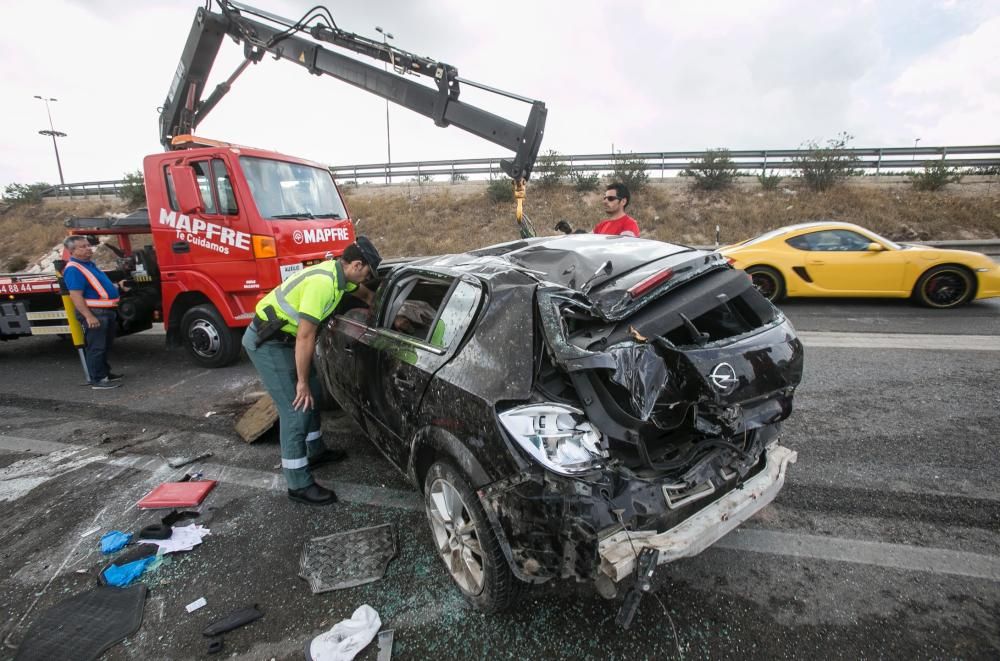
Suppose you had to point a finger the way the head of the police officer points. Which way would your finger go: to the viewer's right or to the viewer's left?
to the viewer's right

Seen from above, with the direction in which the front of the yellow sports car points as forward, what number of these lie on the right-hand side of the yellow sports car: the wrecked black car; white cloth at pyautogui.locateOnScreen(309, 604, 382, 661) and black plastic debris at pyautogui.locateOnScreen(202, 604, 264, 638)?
3

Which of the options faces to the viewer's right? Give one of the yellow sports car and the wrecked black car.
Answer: the yellow sports car

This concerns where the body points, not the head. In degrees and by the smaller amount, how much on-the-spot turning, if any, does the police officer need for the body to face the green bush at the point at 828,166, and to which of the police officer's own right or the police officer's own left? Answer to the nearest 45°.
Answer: approximately 45° to the police officer's own left

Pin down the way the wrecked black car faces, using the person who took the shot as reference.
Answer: facing away from the viewer and to the left of the viewer

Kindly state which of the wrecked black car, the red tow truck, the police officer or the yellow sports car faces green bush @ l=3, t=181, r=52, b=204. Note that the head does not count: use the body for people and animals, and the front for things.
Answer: the wrecked black car

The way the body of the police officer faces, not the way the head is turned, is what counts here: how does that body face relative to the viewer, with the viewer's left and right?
facing to the right of the viewer

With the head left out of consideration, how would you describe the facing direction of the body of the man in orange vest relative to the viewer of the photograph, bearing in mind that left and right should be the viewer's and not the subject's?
facing to the right of the viewer

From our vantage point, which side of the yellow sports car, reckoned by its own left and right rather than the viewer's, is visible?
right

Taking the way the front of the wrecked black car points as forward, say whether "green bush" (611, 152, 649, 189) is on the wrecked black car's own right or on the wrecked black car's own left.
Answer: on the wrecked black car's own right

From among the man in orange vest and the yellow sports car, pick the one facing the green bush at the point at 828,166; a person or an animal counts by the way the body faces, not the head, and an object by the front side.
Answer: the man in orange vest
